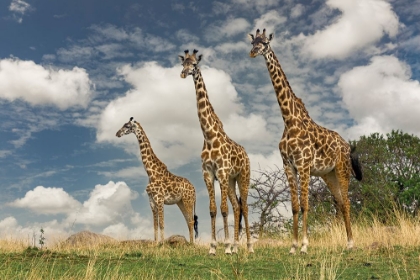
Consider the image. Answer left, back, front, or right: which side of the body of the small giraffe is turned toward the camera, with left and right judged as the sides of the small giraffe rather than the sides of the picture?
left

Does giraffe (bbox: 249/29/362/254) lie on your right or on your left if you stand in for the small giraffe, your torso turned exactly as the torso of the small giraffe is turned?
on your left

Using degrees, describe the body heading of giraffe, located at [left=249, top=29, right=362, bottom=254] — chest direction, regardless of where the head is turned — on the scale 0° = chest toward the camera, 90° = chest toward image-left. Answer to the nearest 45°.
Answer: approximately 45°

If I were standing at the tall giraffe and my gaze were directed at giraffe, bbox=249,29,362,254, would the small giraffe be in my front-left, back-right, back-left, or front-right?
back-left

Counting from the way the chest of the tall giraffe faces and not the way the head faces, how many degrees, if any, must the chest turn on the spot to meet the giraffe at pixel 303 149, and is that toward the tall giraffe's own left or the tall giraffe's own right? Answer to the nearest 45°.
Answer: approximately 135° to the tall giraffe's own left

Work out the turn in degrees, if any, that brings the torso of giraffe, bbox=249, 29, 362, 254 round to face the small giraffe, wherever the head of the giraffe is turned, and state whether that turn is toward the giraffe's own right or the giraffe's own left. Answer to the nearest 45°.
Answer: approximately 90° to the giraffe's own right
